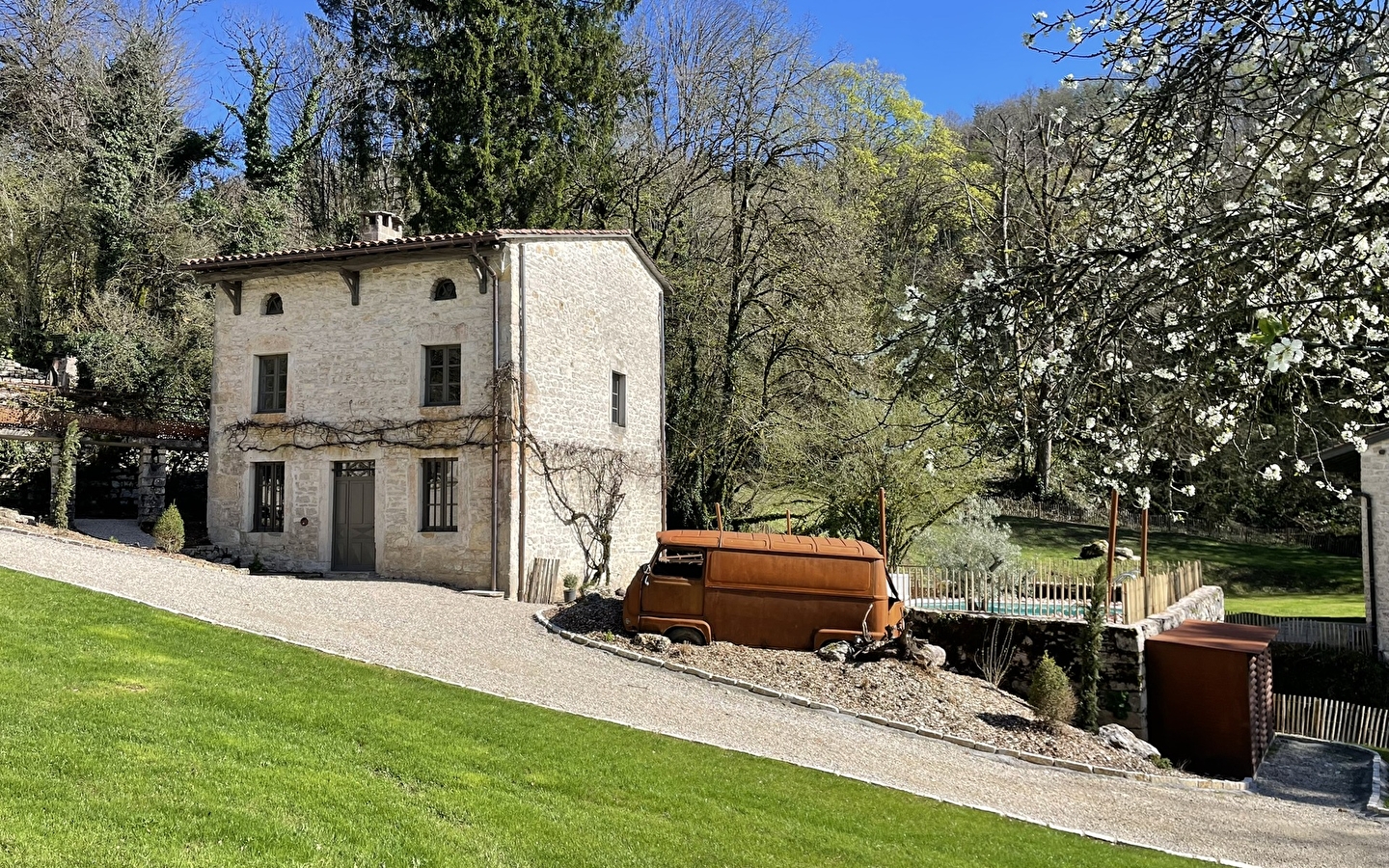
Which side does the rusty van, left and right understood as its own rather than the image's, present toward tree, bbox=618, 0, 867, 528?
right

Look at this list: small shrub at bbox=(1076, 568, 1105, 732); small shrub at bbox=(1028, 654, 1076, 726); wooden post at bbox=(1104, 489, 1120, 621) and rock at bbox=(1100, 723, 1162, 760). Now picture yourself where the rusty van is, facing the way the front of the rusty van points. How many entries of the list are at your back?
4

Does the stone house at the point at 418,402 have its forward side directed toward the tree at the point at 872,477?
no

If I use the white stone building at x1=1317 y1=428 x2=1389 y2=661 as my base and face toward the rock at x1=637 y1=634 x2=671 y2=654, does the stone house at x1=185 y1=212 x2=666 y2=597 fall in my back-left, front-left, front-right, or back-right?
front-right

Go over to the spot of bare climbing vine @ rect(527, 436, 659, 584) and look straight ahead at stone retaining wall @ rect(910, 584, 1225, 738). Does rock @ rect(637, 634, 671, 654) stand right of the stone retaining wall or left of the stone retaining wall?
right

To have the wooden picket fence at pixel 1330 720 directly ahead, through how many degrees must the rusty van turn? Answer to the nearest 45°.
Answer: approximately 180°

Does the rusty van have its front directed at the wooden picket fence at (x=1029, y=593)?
no

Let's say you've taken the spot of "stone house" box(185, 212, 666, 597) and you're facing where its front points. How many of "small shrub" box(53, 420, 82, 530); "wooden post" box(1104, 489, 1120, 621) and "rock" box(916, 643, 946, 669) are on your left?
2

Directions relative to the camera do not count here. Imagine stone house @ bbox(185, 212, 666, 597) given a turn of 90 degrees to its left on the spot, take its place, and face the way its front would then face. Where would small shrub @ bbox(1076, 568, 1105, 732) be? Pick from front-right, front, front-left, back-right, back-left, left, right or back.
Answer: front

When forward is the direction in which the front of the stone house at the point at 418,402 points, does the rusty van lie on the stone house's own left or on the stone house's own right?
on the stone house's own left

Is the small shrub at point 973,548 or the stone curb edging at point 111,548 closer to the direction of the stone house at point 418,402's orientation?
the stone curb edging

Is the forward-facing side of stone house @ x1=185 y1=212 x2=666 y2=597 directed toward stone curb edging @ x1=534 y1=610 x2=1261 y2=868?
no

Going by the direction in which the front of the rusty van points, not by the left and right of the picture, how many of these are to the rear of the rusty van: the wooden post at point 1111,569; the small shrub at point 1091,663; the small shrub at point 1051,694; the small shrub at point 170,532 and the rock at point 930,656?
4

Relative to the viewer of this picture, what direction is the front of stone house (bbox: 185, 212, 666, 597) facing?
facing the viewer and to the left of the viewer

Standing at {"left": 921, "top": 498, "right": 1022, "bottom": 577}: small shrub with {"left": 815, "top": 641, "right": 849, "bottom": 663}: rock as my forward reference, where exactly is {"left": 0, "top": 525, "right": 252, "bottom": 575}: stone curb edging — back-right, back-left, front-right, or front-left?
front-right

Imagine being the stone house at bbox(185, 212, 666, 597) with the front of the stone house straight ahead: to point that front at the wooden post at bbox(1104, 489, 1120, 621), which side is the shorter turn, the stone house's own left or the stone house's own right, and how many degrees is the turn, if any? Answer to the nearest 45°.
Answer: approximately 90° to the stone house's own left

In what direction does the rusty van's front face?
to the viewer's left

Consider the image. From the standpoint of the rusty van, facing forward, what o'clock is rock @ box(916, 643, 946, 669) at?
The rock is roughly at 6 o'clock from the rusty van.

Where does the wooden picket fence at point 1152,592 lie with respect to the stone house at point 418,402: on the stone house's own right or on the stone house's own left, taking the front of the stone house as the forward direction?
on the stone house's own left
